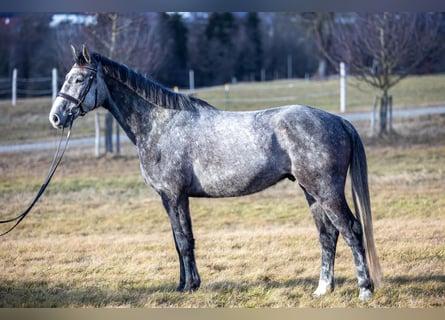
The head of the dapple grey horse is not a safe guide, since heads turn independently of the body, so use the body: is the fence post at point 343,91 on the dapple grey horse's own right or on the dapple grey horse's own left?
on the dapple grey horse's own right

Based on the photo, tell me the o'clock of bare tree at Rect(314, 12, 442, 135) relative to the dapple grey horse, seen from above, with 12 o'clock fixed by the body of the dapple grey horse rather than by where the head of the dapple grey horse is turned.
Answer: The bare tree is roughly at 4 o'clock from the dapple grey horse.

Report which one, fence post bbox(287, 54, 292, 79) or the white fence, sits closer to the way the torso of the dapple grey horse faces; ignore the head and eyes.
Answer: the white fence

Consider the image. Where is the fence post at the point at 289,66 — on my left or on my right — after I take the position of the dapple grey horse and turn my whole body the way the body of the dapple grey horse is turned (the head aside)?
on my right

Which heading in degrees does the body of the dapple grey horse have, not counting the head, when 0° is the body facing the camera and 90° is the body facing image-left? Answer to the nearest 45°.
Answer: approximately 90°

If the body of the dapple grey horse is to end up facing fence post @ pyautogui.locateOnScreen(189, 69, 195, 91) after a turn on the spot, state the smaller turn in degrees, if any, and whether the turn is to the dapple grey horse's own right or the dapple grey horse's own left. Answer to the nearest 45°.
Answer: approximately 90° to the dapple grey horse's own right
